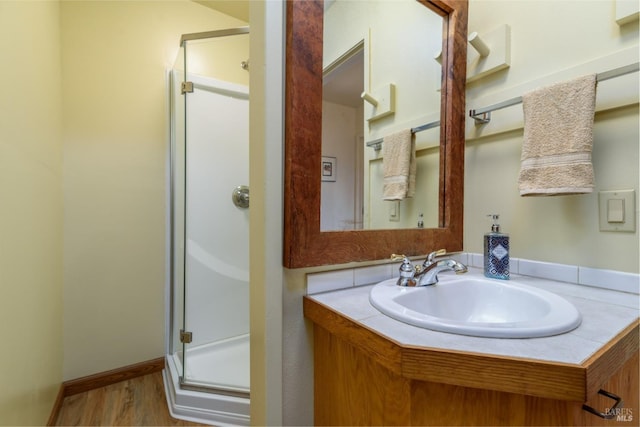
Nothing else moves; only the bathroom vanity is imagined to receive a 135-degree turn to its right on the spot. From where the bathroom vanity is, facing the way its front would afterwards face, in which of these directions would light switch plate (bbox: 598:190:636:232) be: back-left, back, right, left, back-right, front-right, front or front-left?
right

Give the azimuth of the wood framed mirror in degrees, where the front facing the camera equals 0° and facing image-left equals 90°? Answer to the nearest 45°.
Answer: approximately 315°

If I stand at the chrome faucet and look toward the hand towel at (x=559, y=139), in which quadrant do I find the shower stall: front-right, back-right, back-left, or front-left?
back-left

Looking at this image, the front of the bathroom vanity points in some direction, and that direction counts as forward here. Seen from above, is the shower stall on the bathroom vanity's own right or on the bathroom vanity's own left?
on the bathroom vanity's own right

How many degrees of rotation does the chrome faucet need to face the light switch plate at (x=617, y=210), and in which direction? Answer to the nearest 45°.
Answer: approximately 45° to its left

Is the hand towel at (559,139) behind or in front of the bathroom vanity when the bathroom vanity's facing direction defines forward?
behind

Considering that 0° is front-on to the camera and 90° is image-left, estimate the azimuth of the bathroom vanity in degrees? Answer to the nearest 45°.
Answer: approximately 0°
